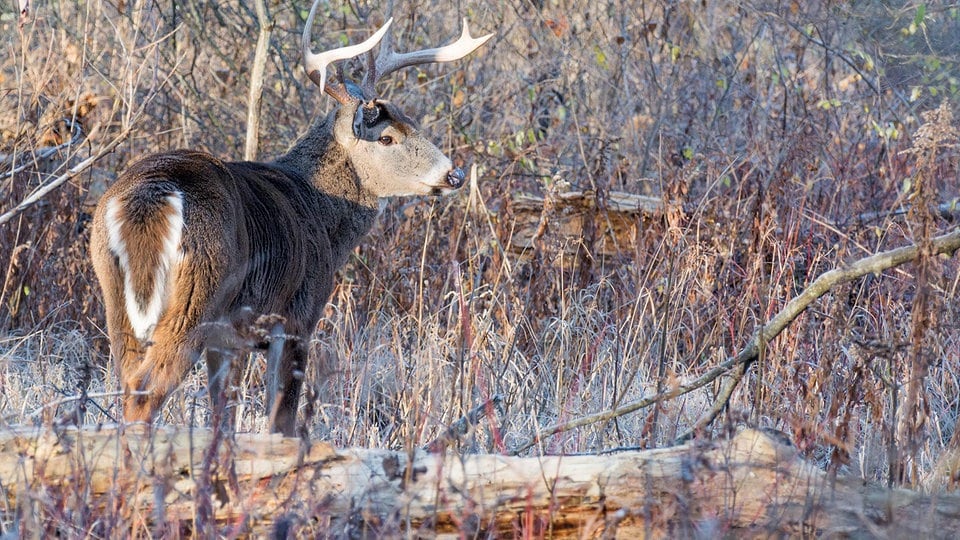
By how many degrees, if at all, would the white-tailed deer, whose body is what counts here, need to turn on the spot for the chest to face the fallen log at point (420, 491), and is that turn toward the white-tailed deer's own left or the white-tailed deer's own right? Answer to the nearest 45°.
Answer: approximately 135° to the white-tailed deer's own right

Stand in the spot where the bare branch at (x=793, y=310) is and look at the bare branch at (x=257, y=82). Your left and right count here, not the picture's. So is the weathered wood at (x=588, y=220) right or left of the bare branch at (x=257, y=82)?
right

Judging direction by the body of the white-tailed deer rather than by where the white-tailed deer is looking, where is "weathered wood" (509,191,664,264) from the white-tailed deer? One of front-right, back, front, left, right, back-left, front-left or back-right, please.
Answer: front

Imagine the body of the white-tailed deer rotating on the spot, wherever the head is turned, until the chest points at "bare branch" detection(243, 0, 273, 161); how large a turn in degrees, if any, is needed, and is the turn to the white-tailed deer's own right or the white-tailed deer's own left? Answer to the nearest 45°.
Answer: approximately 45° to the white-tailed deer's own left

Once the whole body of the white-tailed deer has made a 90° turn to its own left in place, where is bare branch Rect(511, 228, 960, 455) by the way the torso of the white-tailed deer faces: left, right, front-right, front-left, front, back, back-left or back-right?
back

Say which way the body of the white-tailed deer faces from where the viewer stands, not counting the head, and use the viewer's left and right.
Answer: facing away from the viewer and to the right of the viewer

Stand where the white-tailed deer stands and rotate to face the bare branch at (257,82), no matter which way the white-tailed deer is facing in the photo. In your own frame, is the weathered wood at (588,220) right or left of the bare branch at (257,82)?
right
